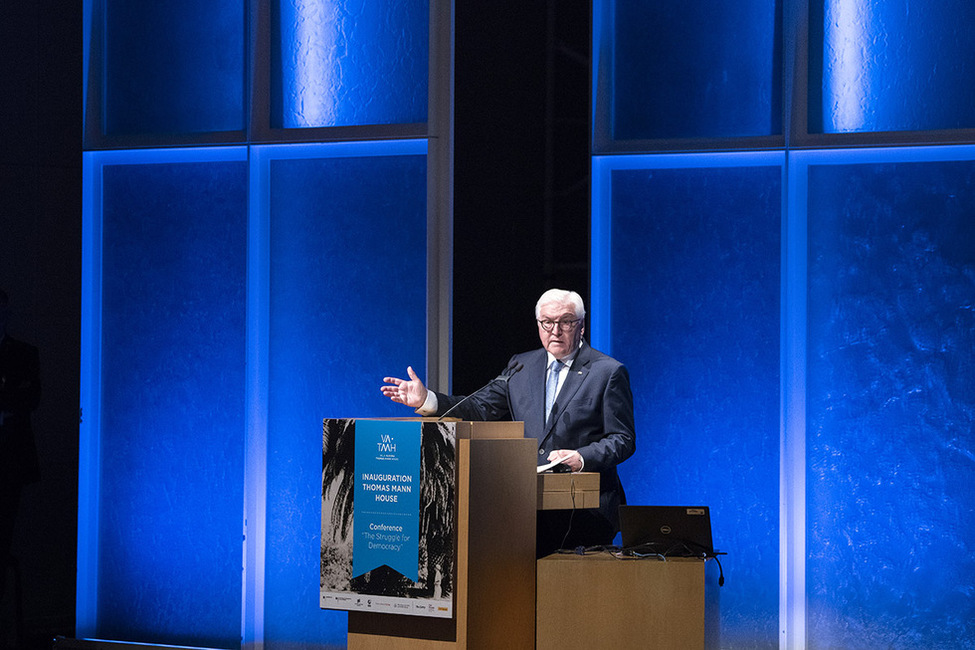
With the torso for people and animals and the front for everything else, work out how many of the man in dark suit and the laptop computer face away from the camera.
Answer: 1

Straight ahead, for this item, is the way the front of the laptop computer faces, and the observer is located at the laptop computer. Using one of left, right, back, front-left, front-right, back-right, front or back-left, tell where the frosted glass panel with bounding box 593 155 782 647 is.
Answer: front

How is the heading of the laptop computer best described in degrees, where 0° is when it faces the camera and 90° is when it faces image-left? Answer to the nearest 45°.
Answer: approximately 180°

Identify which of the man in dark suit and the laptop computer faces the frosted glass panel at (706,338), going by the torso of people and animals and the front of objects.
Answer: the laptop computer

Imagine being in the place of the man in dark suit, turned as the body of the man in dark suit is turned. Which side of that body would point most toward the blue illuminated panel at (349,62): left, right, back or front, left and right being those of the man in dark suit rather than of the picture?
right

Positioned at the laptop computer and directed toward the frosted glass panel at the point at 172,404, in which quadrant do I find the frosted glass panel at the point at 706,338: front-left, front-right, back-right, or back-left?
front-right

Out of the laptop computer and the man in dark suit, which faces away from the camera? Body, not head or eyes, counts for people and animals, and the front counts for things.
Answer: the laptop computer

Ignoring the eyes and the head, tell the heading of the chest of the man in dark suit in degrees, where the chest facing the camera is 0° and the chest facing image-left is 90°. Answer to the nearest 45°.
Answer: approximately 45°

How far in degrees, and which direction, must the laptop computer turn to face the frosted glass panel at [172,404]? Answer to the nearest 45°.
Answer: approximately 45° to its left

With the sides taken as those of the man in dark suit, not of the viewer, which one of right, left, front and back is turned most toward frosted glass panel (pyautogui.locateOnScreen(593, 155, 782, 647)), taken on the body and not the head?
back

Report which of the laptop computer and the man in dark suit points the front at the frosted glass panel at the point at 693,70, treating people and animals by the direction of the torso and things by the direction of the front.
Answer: the laptop computer
